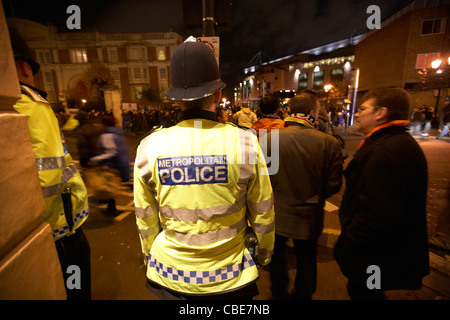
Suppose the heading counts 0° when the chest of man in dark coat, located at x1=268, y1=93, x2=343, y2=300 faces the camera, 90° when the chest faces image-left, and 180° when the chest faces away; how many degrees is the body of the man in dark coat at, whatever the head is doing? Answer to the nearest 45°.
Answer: approximately 180°

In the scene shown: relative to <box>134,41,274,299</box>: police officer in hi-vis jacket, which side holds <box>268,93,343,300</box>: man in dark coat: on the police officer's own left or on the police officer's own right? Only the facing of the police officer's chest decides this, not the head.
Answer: on the police officer's own right

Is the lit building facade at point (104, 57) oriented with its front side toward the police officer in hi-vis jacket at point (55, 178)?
yes

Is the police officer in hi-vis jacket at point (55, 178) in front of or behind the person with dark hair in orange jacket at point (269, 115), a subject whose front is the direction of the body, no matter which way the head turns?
behind

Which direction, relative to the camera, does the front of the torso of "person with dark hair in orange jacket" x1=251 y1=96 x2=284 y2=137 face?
away from the camera

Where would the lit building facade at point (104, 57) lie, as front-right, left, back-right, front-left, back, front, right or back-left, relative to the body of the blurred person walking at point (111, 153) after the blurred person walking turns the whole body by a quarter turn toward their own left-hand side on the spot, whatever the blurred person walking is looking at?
back

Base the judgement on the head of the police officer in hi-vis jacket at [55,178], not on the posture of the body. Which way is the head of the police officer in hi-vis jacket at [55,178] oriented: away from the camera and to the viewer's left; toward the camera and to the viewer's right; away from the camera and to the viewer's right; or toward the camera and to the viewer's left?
away from the camera and to the viewer's right

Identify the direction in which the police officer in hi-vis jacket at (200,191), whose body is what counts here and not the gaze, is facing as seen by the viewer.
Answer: away from the camera

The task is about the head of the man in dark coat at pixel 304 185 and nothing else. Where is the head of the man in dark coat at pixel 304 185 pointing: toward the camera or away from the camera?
away from the camera

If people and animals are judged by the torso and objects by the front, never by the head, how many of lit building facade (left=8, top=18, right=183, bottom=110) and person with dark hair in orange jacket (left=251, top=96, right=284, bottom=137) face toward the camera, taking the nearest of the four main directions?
1

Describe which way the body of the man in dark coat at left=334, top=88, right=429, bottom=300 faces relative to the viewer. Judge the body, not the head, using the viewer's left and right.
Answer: facing to the left of the viewer

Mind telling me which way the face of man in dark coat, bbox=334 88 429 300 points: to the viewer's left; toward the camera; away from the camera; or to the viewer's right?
to the viewer's left

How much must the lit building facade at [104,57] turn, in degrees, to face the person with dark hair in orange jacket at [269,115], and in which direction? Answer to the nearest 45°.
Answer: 0° — it already faces them

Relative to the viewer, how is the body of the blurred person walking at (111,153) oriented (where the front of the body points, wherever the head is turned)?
to the viewer's left
